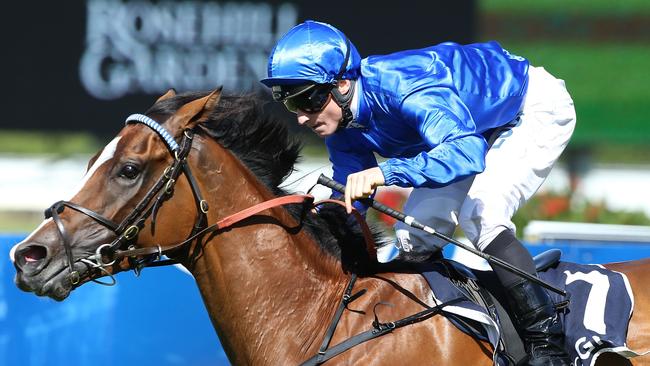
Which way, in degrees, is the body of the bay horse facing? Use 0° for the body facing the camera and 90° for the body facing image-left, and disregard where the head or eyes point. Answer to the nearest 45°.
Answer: approximately 90°
